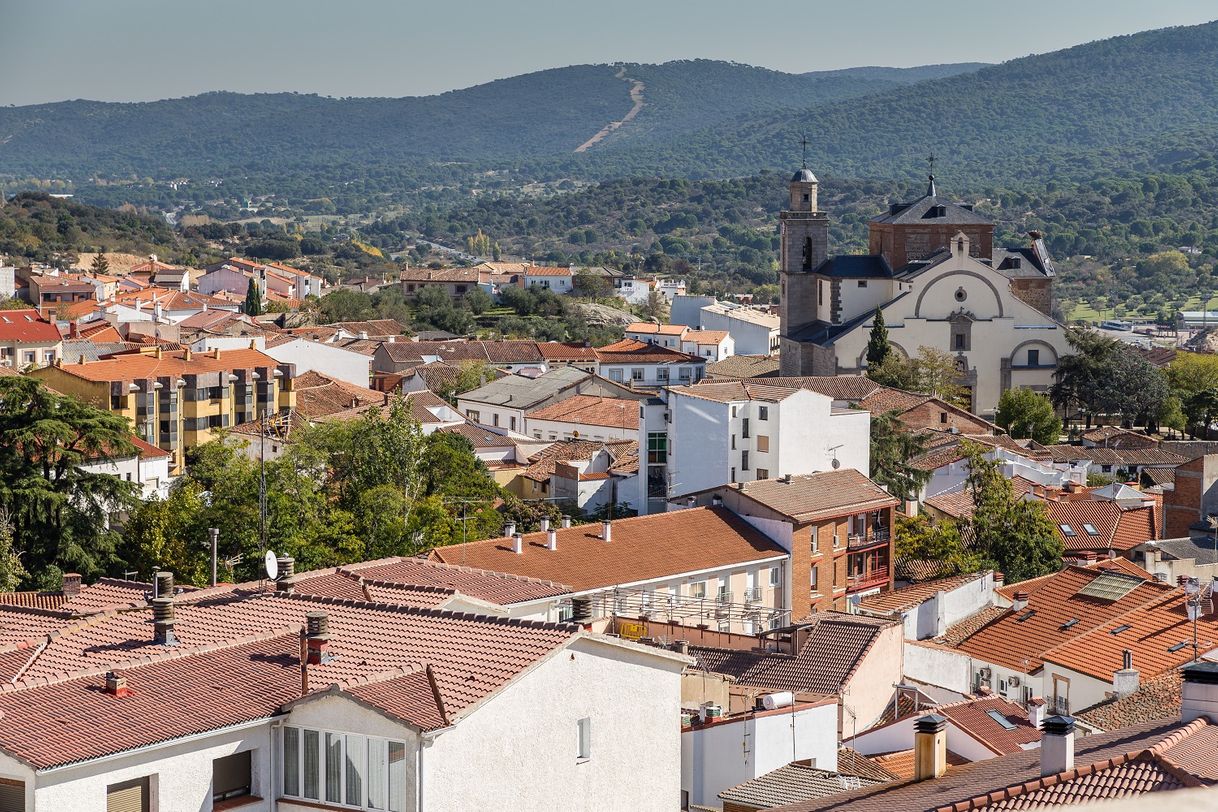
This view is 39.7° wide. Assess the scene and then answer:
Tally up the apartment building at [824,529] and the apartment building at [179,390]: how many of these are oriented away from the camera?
0

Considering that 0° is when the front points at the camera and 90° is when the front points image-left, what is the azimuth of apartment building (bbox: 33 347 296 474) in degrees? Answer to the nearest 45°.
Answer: approximately 315°

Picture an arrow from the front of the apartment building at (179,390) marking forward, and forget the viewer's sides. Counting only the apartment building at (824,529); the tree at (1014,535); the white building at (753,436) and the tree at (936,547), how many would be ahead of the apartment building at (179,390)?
4

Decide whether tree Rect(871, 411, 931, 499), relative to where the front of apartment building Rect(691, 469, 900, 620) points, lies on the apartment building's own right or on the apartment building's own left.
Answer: on the apartment building's own left

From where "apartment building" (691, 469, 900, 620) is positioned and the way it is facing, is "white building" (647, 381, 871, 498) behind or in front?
behind

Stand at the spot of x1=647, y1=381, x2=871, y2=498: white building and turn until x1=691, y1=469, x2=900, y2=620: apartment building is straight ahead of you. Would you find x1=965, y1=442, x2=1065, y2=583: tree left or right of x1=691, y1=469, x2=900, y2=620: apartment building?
left

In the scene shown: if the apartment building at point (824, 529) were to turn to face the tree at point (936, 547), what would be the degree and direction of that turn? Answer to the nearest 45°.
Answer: approximately 90° to its left

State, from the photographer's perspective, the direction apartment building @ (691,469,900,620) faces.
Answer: facing the viewer and to the right of the viewer

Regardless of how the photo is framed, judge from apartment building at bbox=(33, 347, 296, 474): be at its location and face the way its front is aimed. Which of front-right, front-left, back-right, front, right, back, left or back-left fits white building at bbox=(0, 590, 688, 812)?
front-right

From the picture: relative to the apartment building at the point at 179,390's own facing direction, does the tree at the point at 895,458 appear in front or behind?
in front

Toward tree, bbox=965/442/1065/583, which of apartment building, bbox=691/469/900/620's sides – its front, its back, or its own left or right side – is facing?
left
